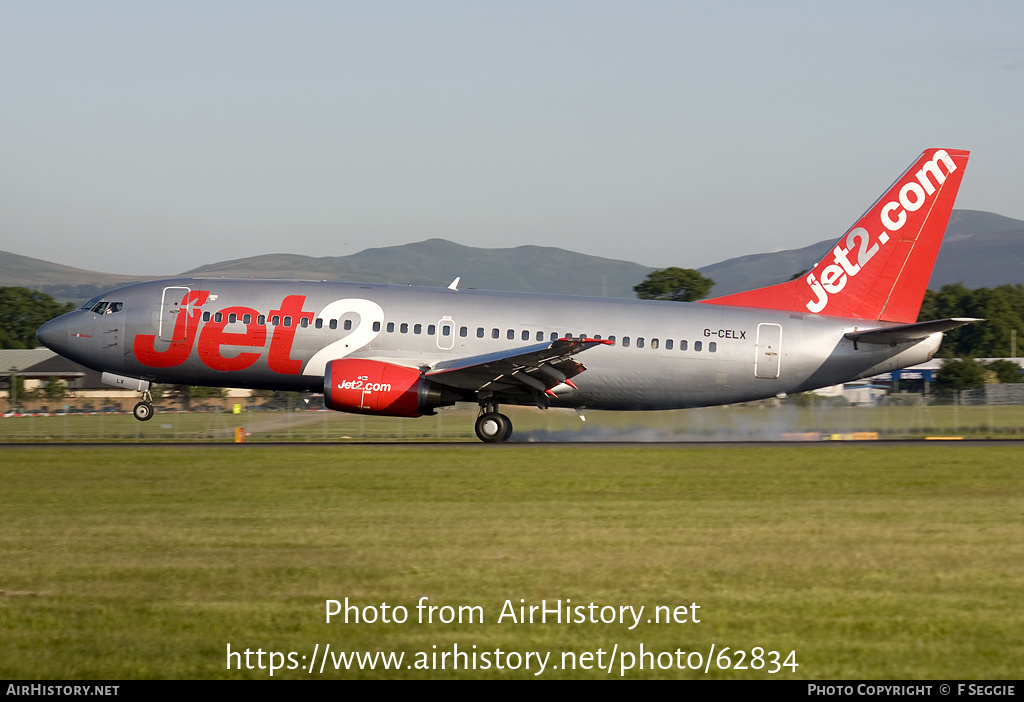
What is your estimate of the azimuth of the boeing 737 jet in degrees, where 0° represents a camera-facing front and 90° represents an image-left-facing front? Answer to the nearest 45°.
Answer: approximately 90°
